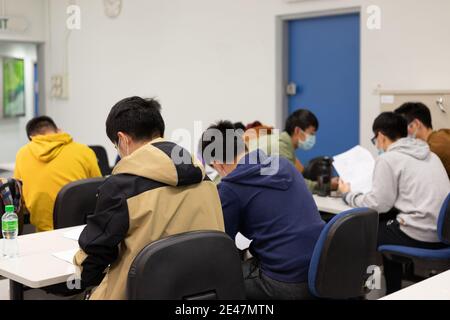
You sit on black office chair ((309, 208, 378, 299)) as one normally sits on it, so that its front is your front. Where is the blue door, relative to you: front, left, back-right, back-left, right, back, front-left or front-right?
front-right

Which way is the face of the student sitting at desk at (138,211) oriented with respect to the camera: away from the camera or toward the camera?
away from the camera

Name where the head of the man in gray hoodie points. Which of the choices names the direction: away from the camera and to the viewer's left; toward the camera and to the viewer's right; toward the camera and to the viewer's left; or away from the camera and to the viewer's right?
away from the camera and to the viewer's left

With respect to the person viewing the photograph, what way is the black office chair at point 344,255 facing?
facing away from the viewer and to the left of the viewer

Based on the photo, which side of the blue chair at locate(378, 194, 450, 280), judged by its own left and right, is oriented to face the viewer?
left

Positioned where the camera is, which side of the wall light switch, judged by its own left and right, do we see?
front

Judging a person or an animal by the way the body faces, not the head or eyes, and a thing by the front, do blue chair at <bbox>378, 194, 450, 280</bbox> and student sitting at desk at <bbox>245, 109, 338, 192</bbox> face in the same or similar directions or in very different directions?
very different directions

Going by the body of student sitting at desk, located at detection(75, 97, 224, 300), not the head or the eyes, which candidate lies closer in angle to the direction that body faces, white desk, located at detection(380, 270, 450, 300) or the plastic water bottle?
the plastic water bottle

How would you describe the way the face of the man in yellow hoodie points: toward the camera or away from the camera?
away from the camera

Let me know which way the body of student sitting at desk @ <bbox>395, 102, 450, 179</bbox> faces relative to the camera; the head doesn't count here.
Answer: to the viewer's left

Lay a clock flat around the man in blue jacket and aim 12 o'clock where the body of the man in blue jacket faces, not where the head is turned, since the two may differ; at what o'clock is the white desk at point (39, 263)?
The white desk is roughly at 10 o'clock from the man in blue jacket.
